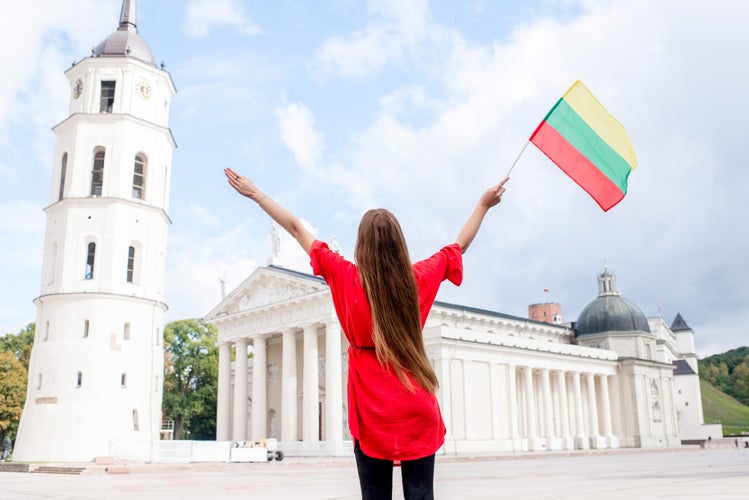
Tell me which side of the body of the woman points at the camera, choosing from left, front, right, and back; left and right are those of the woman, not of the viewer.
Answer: back
